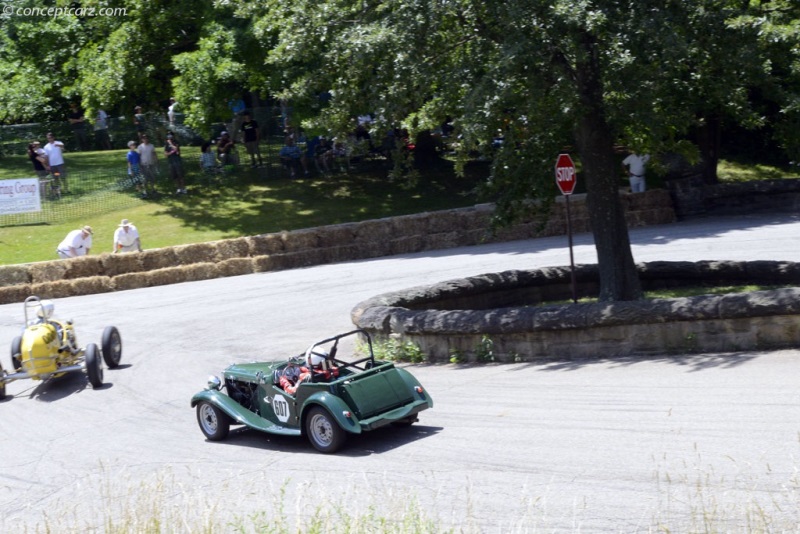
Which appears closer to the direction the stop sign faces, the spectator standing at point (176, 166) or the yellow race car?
the yellow race car

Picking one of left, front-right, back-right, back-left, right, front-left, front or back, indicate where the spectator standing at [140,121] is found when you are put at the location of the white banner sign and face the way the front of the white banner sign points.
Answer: back-left

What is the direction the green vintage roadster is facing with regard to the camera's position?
facing away from the viewer and to the left of the viewer

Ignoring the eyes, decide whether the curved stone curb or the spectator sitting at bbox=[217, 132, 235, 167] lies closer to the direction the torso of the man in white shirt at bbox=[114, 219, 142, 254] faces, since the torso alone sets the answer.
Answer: the curved stone curb

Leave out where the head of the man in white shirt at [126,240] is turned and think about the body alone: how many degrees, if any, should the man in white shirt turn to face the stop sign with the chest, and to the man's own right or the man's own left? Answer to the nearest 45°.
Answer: approximately 45° to the man's own left

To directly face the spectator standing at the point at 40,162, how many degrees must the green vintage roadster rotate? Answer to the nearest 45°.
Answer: approximately 45° to its right

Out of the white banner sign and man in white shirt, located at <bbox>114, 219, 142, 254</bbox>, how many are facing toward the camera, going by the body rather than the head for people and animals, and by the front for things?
2

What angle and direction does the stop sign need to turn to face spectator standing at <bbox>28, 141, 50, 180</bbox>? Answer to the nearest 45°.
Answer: approximately 90° to its right

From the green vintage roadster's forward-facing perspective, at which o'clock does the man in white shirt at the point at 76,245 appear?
The man in white shirt is roughly at 1 o'clock from the green vintage roadster.

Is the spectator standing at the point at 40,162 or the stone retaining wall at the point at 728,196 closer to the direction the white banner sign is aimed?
the stone retaining wall

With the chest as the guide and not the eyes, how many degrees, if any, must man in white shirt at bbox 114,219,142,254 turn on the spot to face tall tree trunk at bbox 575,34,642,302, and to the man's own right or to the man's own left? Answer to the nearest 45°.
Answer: approximately 45° to the man's own left

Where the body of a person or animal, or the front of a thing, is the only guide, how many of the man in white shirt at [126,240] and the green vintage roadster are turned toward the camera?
1

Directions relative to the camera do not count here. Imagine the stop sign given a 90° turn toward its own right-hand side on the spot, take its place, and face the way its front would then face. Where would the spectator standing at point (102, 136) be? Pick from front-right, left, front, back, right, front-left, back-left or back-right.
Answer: front

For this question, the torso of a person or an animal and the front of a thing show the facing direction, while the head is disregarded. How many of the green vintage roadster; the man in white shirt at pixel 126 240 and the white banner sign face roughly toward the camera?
2

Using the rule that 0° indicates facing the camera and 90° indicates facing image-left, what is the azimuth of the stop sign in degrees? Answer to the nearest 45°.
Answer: approximately 45°

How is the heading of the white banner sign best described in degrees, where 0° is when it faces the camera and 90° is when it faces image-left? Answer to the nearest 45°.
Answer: approximately 0°

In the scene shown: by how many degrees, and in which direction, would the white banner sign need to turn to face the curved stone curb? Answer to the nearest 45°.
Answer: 0° — it already faces it
